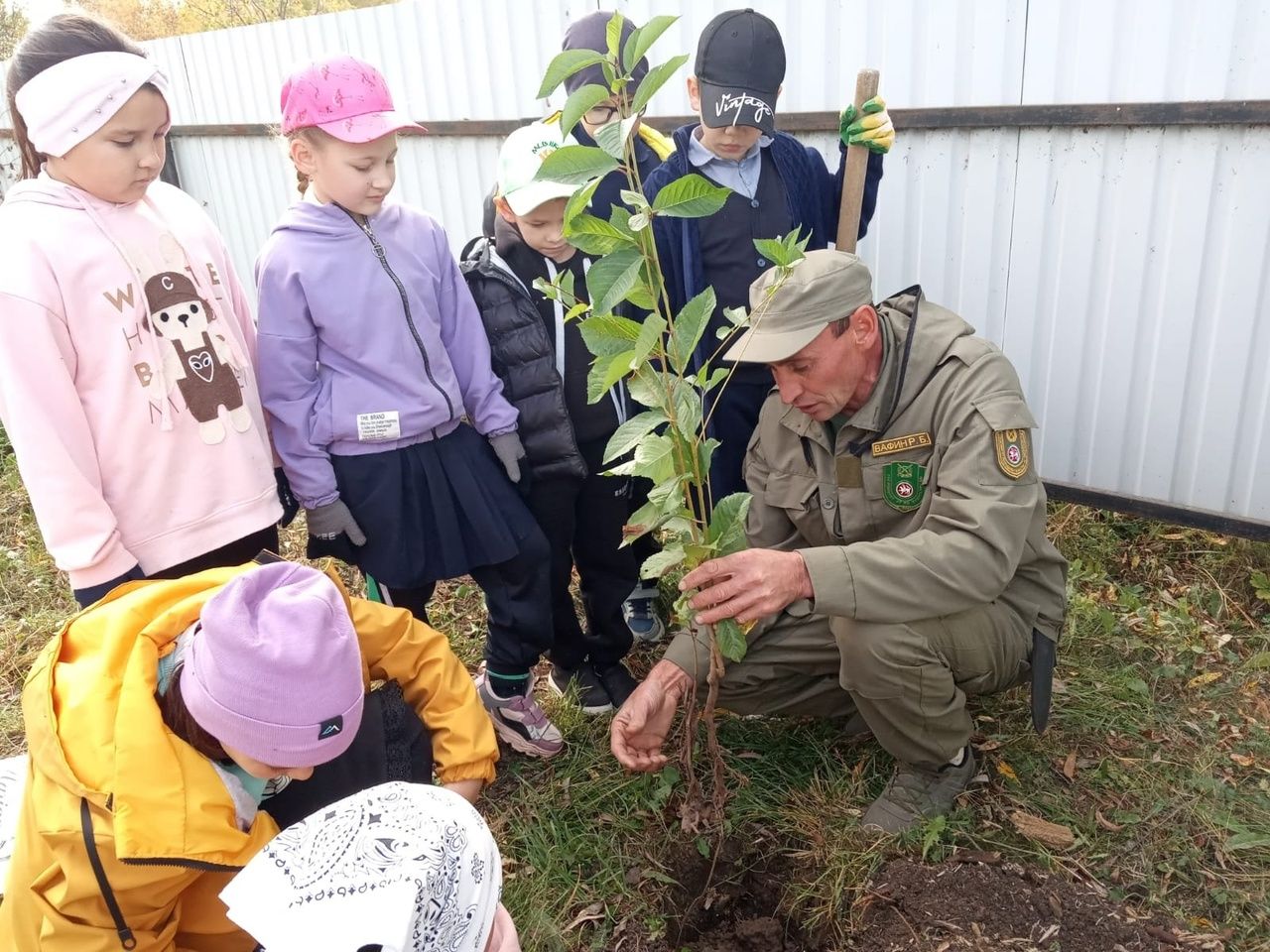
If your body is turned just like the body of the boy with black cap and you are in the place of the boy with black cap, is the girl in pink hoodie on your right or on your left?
on your right

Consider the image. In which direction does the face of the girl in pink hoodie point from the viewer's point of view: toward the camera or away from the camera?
toward the camera

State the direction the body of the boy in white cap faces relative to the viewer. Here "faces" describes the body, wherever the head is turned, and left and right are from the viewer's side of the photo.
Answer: facing the viewer and to the right of the viewer

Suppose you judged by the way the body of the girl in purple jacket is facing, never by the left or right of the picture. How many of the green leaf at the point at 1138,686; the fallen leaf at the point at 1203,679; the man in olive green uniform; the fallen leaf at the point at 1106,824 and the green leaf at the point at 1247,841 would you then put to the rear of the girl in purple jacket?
0

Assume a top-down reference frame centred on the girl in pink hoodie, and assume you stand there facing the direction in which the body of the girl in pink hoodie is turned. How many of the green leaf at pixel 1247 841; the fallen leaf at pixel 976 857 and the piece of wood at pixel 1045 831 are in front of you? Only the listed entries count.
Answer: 3

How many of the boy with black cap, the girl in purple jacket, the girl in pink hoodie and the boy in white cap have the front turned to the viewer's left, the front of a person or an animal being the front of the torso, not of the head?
0

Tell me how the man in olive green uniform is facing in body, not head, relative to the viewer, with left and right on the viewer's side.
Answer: facing the viewer and to the left of the viewer

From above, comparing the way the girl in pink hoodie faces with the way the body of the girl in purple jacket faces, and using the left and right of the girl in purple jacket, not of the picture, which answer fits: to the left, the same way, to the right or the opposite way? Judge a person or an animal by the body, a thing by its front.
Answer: the same way

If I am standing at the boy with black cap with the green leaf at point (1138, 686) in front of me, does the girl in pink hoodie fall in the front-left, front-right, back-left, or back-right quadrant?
back-right

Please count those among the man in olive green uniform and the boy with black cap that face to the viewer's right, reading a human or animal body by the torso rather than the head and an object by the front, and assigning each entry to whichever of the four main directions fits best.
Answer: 0

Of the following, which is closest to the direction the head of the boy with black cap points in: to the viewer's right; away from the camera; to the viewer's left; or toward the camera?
toward the camera

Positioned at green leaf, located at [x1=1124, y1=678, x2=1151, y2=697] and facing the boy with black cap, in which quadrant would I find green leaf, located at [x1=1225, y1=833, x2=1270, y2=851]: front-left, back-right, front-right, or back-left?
back-left

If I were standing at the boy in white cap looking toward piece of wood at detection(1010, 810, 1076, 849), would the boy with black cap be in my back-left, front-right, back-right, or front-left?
front-left

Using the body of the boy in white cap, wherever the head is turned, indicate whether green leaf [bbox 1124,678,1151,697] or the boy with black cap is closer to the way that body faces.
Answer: the green leaf

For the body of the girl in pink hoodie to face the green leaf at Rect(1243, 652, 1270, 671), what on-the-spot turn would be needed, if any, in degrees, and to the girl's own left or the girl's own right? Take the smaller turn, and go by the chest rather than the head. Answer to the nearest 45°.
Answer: approximately 45° to the girl's own left

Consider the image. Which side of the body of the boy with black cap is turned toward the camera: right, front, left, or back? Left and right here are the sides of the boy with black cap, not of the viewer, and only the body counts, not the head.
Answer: front

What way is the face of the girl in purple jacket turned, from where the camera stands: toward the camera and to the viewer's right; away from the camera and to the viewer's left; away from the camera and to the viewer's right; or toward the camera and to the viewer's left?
toward the camera and to the viewer's right

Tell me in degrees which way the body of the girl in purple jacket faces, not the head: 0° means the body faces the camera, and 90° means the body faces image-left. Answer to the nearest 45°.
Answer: approximately 315°

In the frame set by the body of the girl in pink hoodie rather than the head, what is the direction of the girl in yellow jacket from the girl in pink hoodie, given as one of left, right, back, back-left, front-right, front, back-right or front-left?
front-right
